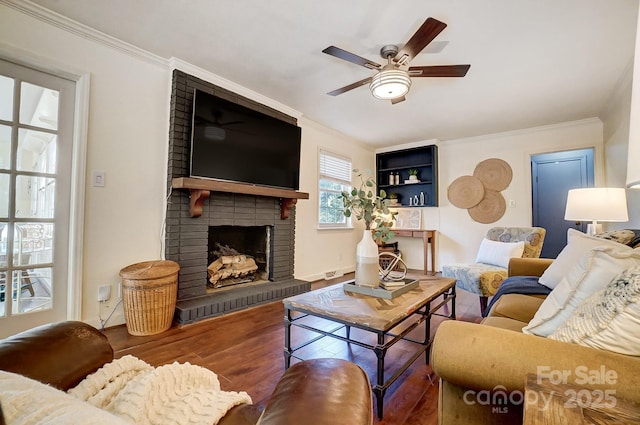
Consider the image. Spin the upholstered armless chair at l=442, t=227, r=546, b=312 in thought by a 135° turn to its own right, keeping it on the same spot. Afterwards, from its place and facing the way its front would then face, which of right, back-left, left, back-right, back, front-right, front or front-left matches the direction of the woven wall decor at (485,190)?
front

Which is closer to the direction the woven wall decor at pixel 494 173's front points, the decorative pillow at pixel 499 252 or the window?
the decorative pillow

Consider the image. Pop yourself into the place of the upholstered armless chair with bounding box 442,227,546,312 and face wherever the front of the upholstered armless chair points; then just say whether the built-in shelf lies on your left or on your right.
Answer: on your right

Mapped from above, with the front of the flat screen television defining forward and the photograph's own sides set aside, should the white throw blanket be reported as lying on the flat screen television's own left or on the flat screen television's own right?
on the flat screen television's own right

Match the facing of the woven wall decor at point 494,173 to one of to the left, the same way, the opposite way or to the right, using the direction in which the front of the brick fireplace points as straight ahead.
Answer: to the right

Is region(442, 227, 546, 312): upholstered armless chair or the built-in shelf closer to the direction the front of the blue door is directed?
the upholstered armless chair

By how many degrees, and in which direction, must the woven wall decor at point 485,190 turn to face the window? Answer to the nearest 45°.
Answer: approximately 45° to its right

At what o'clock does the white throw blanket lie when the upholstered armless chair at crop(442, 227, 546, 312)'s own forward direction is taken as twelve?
The white throw blanket is roughly at 11 o'clock from the upholstered armless chair.

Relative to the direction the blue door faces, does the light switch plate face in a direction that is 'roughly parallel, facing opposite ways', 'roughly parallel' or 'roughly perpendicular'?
roughly perpendicular

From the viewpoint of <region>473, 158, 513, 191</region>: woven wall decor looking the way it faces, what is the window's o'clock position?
The window is roughly at 2 o'clock from the woven wall decor.

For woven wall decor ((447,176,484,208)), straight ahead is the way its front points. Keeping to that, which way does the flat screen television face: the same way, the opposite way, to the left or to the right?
to the left

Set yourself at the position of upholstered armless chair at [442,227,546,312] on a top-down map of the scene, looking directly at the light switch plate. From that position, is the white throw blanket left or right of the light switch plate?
left

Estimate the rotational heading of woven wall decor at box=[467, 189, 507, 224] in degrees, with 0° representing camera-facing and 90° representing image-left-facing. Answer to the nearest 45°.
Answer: approximately 0°

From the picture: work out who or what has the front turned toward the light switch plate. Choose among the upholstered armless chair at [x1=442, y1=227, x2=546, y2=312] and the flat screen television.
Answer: the upholstered armless chair

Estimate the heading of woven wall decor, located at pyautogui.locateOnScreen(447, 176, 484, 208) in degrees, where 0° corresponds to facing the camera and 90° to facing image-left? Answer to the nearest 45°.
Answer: approximately 0°
